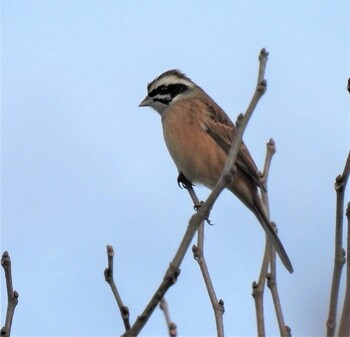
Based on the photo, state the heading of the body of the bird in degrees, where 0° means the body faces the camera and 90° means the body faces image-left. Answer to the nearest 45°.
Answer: approximately 90°
